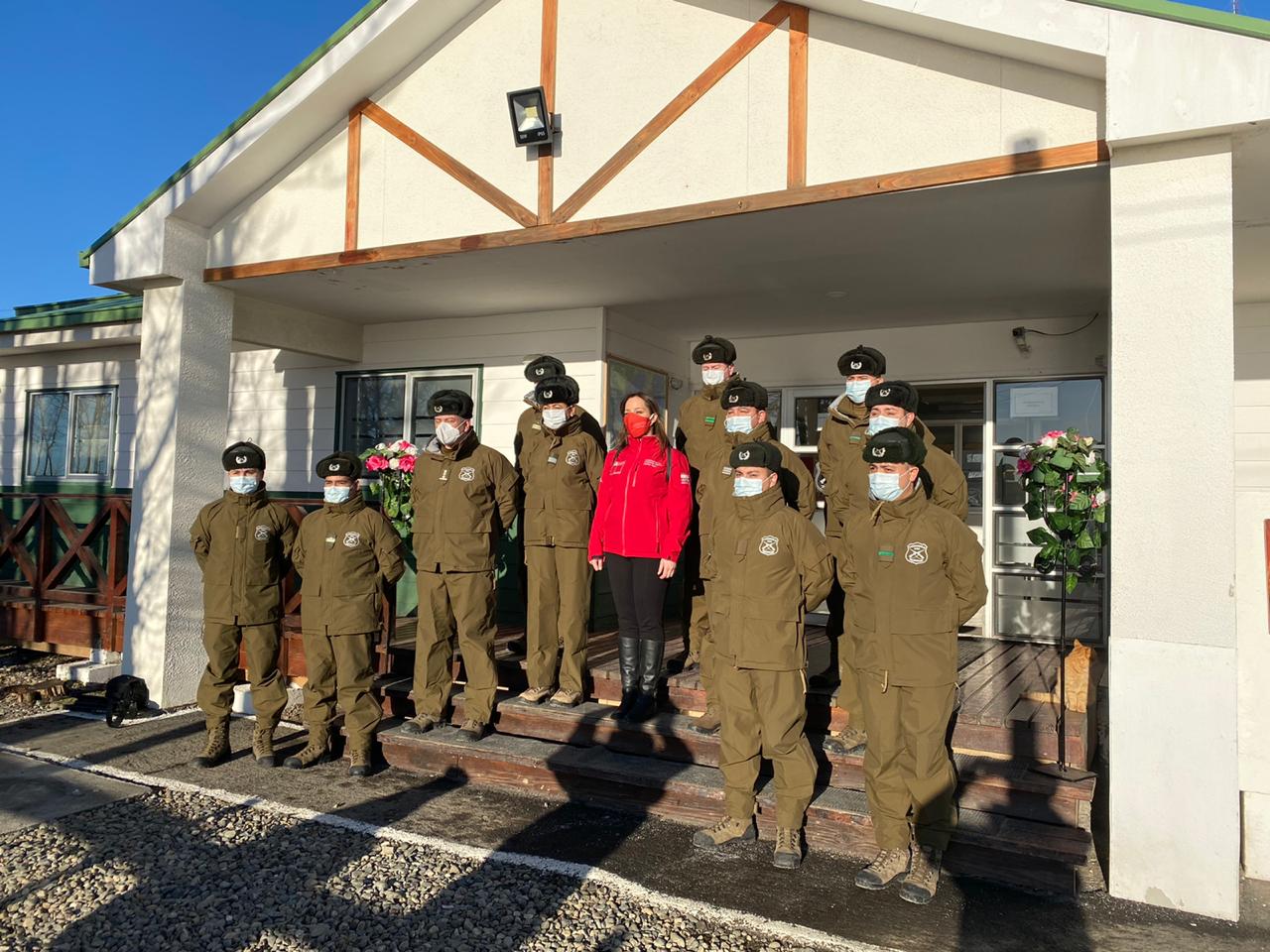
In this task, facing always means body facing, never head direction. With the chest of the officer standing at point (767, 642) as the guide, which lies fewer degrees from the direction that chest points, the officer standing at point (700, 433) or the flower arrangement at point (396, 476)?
the flower arrangement

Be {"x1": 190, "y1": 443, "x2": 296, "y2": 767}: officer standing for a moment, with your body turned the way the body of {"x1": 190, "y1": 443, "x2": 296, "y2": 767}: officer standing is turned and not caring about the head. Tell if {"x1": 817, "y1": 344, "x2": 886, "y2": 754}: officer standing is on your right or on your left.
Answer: on your left

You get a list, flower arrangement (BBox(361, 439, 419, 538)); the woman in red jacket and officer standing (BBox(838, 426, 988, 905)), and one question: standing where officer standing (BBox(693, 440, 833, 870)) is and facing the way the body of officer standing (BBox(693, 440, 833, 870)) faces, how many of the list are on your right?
2

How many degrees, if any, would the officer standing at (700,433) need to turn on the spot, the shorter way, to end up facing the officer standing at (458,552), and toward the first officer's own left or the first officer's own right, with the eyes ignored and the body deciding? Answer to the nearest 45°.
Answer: approximately 45° to the first officer's own right

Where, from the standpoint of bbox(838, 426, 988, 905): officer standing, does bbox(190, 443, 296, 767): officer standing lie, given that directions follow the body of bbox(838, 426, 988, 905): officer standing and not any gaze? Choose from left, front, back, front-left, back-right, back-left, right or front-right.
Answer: front-right

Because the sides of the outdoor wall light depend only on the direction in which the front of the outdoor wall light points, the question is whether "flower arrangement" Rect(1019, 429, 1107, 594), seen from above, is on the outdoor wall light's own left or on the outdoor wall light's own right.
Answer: on the outdoor wall light's own left

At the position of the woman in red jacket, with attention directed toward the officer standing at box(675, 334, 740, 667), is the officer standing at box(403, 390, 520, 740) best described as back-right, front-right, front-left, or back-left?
back-left
